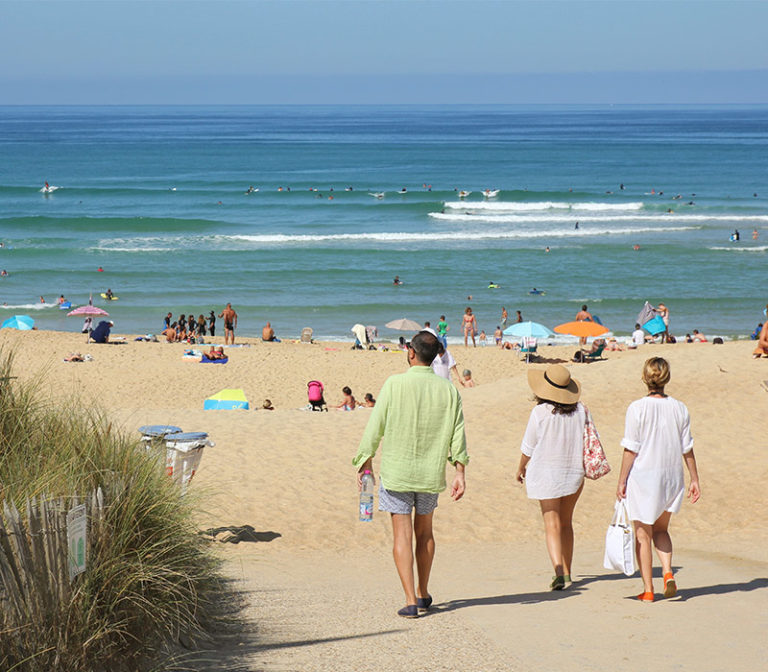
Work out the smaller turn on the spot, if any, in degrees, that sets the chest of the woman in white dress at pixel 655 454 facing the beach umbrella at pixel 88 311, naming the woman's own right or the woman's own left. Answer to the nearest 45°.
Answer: approximately 45° to the woman's own left

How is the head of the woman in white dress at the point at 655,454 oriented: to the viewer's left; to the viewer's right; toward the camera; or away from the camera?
away from the camera

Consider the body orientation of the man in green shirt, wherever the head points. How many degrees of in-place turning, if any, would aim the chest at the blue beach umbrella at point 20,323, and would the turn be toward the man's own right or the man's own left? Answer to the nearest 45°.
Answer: approximately 45° to the man's own left

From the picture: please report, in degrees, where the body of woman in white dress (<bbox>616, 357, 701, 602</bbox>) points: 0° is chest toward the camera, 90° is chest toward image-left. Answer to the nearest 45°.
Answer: approximately 180°

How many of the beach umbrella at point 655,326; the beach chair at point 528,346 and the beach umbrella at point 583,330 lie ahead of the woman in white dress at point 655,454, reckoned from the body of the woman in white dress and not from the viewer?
3

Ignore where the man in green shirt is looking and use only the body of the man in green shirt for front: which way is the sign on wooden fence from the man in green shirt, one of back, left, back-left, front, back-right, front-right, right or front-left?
back-left

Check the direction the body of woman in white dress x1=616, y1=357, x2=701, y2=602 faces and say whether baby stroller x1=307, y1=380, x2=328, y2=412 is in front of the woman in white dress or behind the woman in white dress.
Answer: in front

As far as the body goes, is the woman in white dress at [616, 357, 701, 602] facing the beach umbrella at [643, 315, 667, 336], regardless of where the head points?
yes

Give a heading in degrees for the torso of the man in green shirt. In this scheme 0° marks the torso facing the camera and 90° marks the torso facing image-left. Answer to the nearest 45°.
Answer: approximately 180°

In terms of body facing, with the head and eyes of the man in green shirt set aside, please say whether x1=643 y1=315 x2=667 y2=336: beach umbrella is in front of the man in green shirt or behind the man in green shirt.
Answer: in front

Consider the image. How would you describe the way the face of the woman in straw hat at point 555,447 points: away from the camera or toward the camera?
away from the camera

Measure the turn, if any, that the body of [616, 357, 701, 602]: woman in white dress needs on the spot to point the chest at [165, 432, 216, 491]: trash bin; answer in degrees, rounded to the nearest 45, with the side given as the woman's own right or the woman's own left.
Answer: approximately 90° to the woman's own left

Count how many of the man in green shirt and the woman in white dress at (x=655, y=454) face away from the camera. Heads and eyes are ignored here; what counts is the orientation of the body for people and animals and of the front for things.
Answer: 2

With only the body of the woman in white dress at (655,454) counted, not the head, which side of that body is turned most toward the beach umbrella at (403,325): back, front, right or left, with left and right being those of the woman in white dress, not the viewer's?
front

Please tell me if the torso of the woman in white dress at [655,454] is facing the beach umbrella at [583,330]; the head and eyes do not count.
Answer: yes
